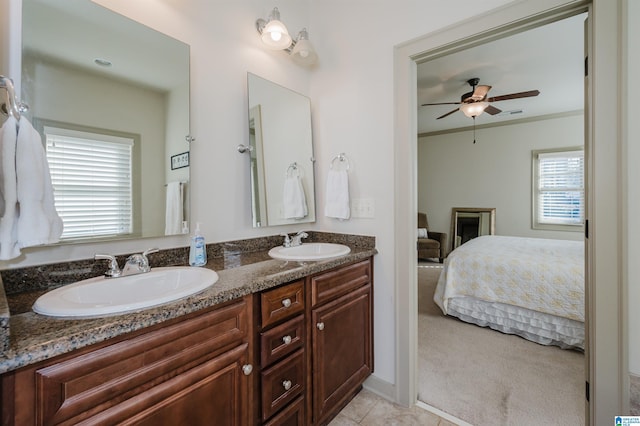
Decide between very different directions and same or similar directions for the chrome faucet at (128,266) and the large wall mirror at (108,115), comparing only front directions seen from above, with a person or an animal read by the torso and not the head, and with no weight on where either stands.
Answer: same or similar directions

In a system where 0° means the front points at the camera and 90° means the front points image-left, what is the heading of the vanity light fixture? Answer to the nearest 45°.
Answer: approximately 315°

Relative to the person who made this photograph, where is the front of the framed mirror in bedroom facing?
facing the viewer

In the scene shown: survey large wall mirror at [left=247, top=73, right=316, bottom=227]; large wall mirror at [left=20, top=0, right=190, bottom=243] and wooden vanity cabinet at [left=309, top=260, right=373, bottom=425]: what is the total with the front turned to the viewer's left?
0

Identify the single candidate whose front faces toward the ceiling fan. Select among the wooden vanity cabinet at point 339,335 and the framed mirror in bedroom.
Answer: the framed mirror in bedroom

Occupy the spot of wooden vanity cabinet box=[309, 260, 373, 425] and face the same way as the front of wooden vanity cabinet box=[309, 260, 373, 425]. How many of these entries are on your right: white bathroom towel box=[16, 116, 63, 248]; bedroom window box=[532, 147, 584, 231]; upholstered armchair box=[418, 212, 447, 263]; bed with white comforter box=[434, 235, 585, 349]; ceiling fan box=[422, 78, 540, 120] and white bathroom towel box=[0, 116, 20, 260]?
2

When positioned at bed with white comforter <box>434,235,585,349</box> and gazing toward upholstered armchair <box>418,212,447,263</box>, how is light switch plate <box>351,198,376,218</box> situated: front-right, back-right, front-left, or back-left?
back-left

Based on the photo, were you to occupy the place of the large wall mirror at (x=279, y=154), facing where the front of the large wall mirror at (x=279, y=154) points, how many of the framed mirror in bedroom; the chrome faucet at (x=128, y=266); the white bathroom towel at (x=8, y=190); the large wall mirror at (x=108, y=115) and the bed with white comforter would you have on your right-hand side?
3

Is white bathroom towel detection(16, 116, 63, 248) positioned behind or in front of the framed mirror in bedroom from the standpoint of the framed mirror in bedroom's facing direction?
in front

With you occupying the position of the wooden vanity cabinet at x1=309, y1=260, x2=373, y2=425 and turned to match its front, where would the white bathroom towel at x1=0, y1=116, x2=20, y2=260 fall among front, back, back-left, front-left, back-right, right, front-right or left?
right

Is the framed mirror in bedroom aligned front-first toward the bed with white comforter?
yes

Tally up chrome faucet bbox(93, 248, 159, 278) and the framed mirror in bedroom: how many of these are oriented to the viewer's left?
0

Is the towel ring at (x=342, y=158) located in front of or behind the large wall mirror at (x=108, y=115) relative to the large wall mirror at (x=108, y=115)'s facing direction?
in front

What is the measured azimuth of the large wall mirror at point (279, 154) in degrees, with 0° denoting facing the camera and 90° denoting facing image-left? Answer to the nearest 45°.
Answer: approximately 315°
